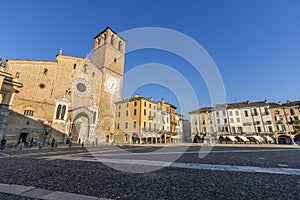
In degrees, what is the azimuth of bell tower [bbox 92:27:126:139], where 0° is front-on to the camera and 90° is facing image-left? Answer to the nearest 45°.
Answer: approximately 315°
